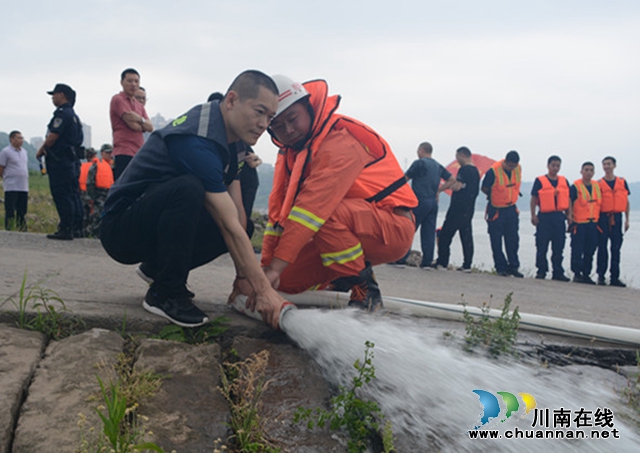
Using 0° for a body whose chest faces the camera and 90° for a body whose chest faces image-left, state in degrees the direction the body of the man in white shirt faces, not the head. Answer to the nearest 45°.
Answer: approximately 315°

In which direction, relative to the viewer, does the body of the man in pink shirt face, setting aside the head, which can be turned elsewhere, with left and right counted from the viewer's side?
facing the viewer and to the right of the viewer

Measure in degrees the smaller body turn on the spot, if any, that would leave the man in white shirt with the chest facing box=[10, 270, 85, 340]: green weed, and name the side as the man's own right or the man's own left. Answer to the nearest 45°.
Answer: approximately 45° to the man's own right

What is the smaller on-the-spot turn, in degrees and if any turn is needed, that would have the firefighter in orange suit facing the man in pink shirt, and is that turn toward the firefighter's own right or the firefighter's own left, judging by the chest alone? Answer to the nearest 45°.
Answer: approximately 90° to the firefighter's own right

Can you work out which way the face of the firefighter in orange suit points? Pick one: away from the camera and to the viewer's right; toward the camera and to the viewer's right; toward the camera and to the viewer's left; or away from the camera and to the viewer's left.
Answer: toward the camera and to the viewer's left

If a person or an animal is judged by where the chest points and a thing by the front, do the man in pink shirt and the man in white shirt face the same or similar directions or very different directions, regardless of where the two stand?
same or similar directions

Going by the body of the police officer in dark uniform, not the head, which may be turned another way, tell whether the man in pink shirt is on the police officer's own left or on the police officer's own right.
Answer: on the police officer's own left

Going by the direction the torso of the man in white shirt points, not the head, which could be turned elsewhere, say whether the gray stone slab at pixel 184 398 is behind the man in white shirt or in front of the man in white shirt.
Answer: in front

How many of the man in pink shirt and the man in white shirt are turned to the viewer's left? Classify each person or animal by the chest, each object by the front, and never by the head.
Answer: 0
